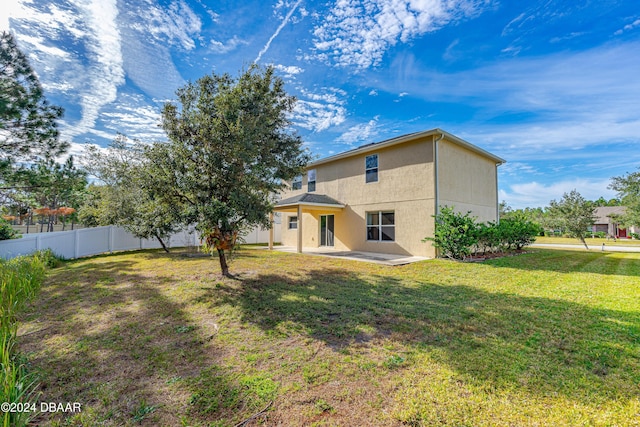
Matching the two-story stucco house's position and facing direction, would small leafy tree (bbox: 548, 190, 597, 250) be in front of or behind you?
in front

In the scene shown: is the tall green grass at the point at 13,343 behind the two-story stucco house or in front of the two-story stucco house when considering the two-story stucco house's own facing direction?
behind

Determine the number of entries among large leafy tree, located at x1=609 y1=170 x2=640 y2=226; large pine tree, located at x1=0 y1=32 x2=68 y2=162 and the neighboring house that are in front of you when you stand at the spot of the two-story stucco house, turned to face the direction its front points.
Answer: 2

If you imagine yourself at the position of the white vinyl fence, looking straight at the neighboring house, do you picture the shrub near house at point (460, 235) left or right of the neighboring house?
right

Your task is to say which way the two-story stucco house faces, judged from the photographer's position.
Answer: facing away from the viewer and to the right of the viewer

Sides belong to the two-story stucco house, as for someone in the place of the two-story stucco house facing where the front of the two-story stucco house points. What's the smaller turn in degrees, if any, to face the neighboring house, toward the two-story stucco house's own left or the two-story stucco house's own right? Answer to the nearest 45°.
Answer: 0° — it already faces it

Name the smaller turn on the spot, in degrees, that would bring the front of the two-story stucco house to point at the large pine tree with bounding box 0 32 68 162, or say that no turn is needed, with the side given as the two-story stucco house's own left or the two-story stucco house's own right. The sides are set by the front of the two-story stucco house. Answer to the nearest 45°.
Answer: approximately 180°

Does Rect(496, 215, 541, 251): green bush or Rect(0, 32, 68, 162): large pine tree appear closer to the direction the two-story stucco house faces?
the green bush

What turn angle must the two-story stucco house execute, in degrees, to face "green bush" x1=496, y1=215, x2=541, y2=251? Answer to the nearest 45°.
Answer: approximately 45° to its right
